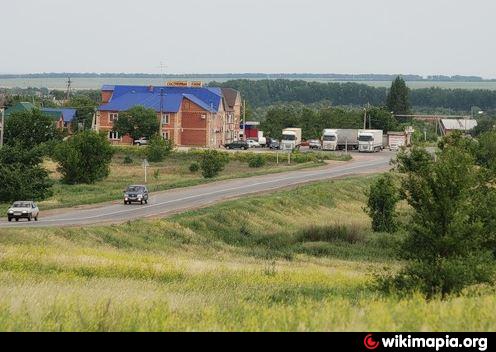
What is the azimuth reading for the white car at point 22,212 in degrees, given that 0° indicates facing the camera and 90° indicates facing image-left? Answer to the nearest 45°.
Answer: approximately 45°

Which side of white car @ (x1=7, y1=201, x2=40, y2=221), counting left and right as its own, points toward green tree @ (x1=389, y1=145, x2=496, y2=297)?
left
